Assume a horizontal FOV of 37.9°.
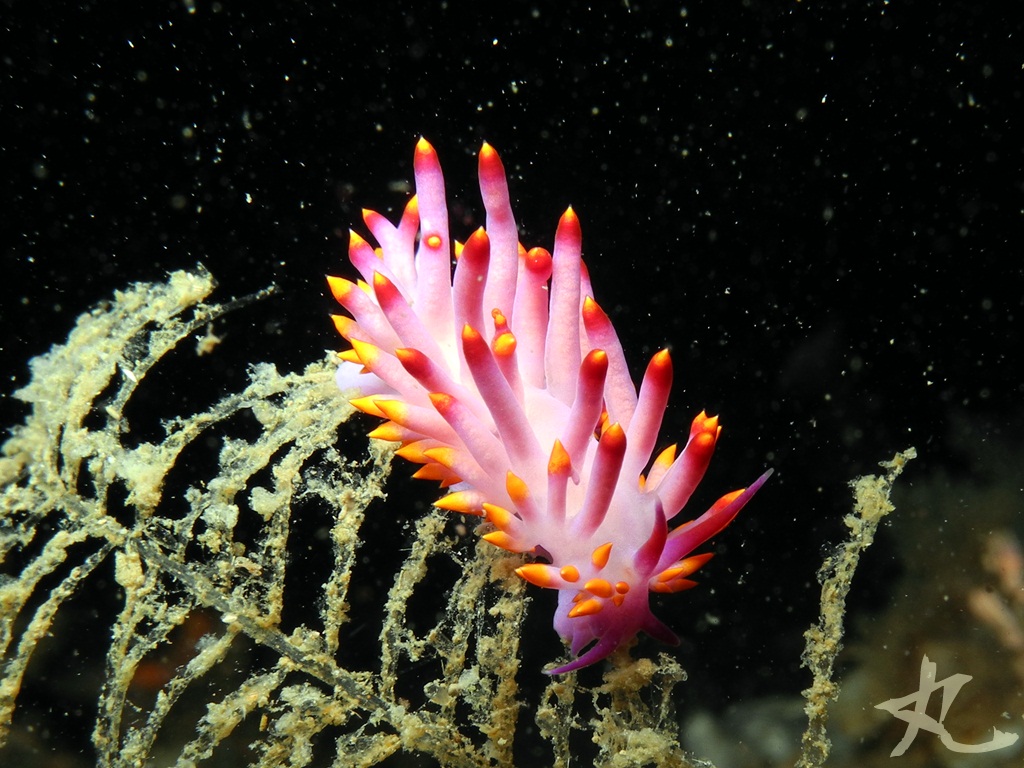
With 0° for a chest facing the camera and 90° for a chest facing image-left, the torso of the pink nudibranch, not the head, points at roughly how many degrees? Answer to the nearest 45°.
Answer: approximately 315°
